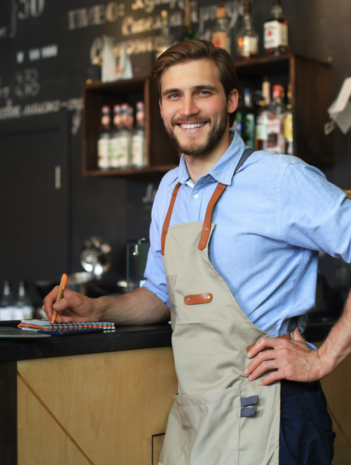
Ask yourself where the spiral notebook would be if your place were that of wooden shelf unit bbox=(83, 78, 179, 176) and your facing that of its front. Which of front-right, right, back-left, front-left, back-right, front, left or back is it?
front-left

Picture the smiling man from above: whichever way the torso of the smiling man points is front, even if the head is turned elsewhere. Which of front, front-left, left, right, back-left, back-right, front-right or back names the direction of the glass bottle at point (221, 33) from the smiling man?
back-right

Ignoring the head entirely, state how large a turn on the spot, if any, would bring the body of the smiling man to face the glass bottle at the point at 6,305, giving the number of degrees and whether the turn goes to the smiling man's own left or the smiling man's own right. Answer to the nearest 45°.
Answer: approximately 90° to the smiling man's own right

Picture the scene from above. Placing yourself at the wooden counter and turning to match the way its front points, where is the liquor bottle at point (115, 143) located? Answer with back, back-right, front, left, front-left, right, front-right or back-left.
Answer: back

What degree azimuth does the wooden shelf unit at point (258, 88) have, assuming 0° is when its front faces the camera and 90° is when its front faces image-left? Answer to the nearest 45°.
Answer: approximately 45°

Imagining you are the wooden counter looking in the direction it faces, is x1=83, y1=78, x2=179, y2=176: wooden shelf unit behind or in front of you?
behind

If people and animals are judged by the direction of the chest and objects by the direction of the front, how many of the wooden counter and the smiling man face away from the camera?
0

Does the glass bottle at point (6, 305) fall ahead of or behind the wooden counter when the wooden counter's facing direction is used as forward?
behind

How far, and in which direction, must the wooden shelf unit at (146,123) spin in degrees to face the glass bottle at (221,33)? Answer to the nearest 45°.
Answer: approximately 90° to its left

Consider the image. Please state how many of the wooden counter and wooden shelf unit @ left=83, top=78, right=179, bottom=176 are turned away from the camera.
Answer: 0

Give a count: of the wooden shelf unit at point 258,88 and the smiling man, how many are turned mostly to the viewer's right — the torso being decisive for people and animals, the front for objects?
0

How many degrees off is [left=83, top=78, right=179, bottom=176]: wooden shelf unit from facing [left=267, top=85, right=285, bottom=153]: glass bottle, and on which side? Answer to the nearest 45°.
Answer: approximately 90° to its left

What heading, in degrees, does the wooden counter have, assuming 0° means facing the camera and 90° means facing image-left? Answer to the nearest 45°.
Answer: approximately 0°

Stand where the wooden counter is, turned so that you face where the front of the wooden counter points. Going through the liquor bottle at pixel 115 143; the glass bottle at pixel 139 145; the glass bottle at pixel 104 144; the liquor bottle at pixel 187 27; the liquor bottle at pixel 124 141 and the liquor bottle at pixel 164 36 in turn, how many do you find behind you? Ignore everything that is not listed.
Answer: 6
